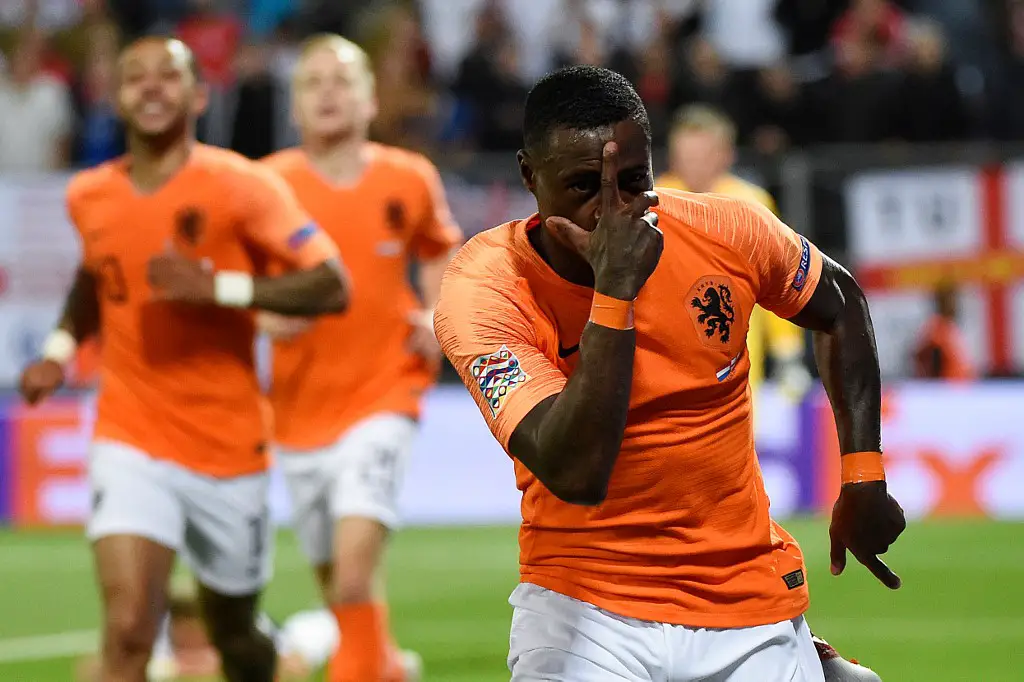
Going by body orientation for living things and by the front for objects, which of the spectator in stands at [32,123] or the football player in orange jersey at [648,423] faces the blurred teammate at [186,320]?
the spectator in stands

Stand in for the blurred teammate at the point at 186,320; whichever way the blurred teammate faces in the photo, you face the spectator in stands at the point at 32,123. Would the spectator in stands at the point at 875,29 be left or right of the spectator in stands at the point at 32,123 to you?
right

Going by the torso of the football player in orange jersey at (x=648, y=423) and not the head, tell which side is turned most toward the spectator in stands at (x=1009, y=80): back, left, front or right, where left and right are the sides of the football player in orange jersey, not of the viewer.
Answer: back

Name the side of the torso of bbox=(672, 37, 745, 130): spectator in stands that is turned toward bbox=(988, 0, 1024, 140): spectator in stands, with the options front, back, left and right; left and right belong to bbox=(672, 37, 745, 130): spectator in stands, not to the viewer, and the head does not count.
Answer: left

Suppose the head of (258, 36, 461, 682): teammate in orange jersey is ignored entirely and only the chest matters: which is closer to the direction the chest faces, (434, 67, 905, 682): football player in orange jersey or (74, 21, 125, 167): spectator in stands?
the football player in orange jersey

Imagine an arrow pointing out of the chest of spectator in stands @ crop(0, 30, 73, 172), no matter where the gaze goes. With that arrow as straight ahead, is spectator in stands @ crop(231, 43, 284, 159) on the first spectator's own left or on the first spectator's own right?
on the first spectator's own left

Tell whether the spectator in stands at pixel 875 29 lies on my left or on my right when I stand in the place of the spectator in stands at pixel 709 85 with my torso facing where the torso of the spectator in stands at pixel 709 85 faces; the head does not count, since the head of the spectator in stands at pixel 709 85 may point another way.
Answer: on my left

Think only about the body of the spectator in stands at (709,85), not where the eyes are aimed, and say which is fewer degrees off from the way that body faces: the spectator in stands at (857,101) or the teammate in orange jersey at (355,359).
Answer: the teammate in orange jersey

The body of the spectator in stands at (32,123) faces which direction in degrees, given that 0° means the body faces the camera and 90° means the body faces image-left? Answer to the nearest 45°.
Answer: approximately 0°
